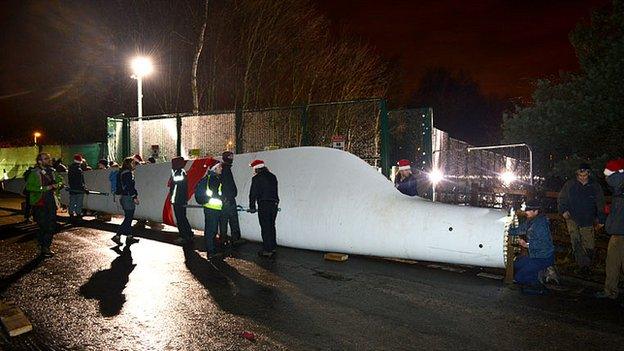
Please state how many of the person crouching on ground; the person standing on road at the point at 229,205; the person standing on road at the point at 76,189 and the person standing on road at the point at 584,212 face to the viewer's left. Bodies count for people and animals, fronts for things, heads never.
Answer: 1

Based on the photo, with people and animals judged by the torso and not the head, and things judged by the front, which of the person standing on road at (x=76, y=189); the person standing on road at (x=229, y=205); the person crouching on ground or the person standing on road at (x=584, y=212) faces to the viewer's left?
the person crouching on ground

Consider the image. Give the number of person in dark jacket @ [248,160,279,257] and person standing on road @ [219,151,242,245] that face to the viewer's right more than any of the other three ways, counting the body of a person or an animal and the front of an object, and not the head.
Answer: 1

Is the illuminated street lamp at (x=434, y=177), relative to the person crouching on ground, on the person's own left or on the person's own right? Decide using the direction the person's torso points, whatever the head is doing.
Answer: on the person's own right

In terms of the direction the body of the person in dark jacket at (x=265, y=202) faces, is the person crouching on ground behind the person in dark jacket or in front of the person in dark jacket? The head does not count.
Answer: behind

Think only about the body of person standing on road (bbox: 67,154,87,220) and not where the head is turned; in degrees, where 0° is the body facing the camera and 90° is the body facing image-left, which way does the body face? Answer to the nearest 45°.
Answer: approximately 225°

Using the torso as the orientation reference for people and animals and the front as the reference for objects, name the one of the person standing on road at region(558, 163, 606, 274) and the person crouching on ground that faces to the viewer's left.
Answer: the person crouching on ground
